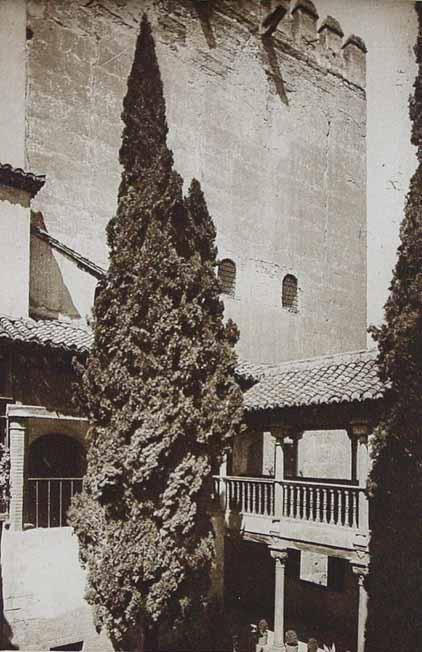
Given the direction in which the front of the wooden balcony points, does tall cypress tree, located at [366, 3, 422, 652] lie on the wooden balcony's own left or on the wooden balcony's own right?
on the wooden balcony's own left

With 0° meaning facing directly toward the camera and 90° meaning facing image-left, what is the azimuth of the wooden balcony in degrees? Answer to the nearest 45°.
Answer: approximately 45°
